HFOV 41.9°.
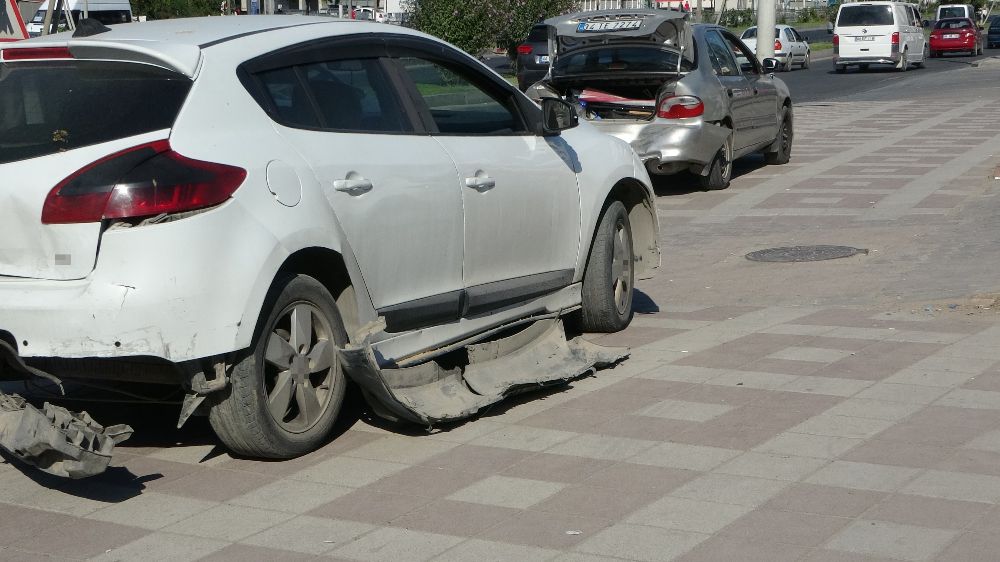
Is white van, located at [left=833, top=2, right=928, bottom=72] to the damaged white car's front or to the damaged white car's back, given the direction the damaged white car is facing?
to the front

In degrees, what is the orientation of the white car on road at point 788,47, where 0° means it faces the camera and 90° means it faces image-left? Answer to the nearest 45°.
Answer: approximately 225°

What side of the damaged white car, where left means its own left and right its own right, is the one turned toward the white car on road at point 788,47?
front

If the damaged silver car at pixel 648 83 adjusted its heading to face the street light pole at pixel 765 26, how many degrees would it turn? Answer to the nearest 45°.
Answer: approximately 45° to its left

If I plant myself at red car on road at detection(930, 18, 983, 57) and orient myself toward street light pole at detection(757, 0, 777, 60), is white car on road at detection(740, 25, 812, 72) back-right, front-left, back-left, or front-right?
front-right

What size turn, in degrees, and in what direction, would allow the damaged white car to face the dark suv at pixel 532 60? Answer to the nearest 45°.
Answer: approximately 45° to its left

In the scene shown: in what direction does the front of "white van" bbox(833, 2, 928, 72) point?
away from the camera

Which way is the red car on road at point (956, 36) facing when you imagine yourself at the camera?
facing away from the viewer

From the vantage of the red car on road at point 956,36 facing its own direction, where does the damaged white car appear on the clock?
The damaged white car is roughly at 6 o'clock from the red car on road.

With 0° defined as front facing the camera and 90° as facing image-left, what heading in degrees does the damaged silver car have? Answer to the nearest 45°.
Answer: approximately 225°

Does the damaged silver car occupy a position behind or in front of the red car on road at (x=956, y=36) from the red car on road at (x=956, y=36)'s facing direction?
behind

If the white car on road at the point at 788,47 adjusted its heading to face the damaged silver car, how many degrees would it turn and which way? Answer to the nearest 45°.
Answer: approximately 135° to its right
